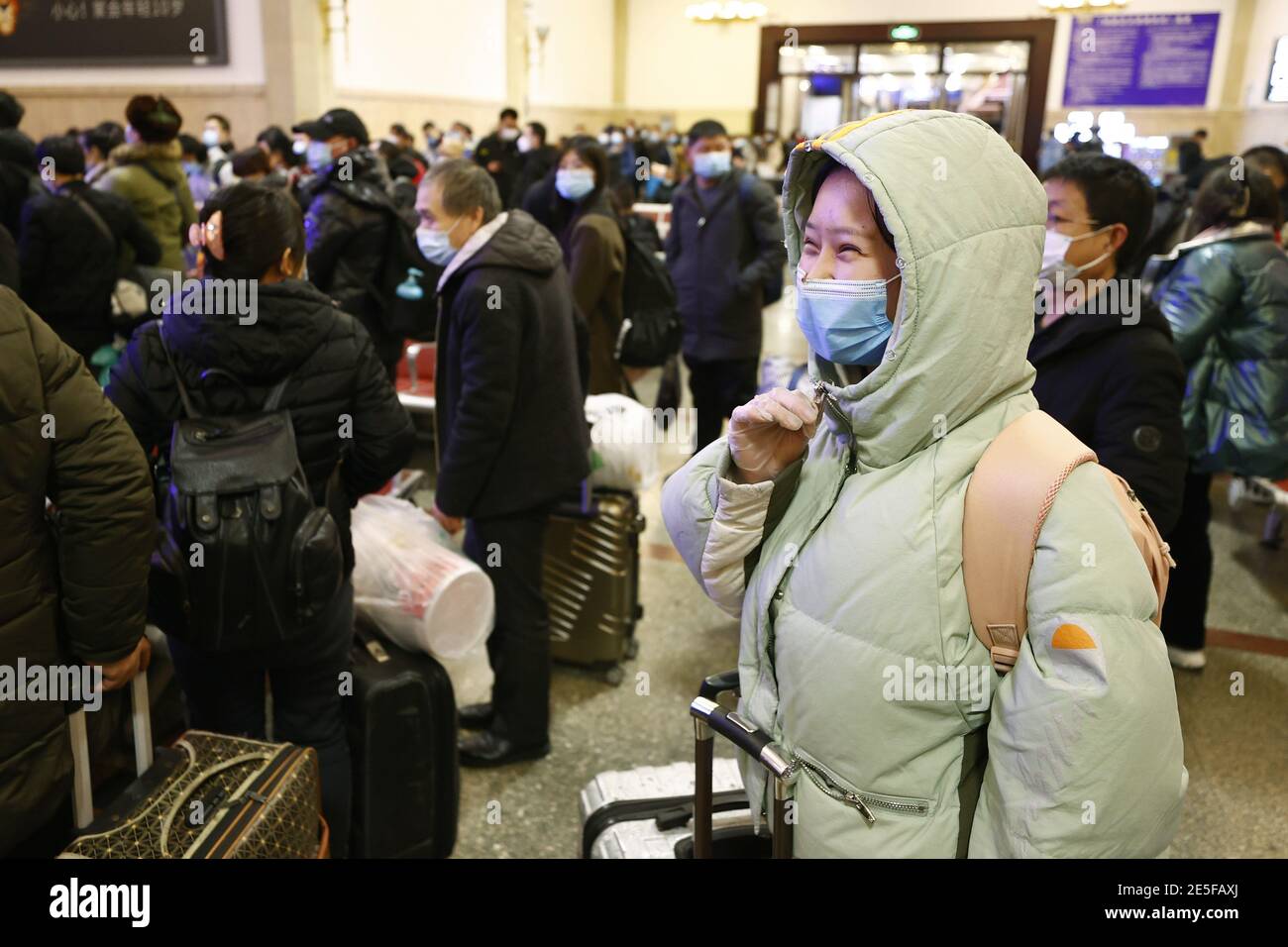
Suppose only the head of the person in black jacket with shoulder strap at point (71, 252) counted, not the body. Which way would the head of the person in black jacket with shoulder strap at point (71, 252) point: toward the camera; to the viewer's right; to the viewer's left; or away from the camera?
away from the camera

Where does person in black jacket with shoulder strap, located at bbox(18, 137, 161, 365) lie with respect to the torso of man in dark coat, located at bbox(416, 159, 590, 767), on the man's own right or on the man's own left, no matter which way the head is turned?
on the man's own right

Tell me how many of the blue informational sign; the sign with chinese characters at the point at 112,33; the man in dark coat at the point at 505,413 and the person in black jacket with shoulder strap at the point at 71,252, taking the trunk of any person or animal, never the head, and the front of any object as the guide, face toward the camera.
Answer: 2

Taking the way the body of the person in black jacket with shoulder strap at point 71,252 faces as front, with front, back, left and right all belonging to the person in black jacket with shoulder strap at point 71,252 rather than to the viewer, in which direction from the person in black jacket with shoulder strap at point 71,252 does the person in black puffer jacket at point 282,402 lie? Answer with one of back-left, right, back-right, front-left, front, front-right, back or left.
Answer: back

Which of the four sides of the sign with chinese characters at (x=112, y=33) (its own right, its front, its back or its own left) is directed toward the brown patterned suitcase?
front

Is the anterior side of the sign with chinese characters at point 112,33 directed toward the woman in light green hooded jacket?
yes

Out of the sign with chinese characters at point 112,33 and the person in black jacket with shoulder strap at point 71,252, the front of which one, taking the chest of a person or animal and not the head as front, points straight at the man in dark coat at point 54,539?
the sign with chinese characters

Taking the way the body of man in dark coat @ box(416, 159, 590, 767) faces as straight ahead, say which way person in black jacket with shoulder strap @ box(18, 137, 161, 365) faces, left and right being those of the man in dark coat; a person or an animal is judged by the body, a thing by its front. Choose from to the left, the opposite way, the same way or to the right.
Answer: to the right

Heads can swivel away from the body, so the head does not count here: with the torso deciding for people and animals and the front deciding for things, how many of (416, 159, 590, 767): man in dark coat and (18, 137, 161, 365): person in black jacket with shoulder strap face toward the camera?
0

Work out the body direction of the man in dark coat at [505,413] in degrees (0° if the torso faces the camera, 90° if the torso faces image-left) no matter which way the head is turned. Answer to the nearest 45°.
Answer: approximately 90°

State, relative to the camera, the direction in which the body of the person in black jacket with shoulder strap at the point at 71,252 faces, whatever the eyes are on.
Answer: away from the camera
